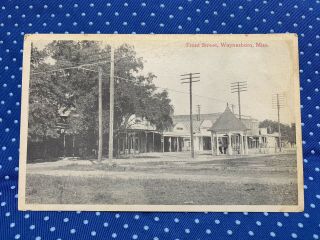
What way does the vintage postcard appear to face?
toward the camera
